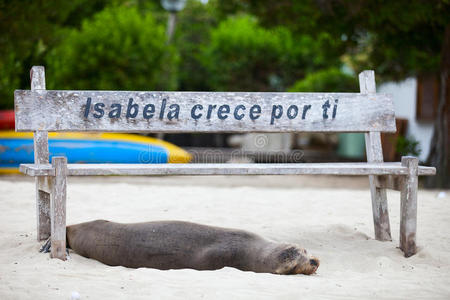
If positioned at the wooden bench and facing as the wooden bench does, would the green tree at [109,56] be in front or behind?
behind

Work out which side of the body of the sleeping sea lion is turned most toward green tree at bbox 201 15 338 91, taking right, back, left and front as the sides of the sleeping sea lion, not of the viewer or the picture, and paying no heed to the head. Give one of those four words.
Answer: left

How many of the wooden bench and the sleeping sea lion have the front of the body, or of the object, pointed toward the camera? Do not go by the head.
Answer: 1

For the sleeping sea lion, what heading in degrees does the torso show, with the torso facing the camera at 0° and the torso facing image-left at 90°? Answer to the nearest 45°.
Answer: approximately 270°

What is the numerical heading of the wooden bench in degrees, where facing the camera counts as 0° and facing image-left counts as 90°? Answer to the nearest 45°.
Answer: approximately 0°

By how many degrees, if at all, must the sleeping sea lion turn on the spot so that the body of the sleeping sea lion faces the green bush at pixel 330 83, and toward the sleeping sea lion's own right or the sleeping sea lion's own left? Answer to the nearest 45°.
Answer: approximately 90° to the sleeping sea lion's own left

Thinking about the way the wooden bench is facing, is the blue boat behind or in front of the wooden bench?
behind

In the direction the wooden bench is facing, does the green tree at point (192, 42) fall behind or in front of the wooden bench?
behind

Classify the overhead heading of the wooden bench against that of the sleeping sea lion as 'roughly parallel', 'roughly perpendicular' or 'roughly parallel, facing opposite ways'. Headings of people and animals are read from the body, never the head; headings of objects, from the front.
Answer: roughly perpendicular
